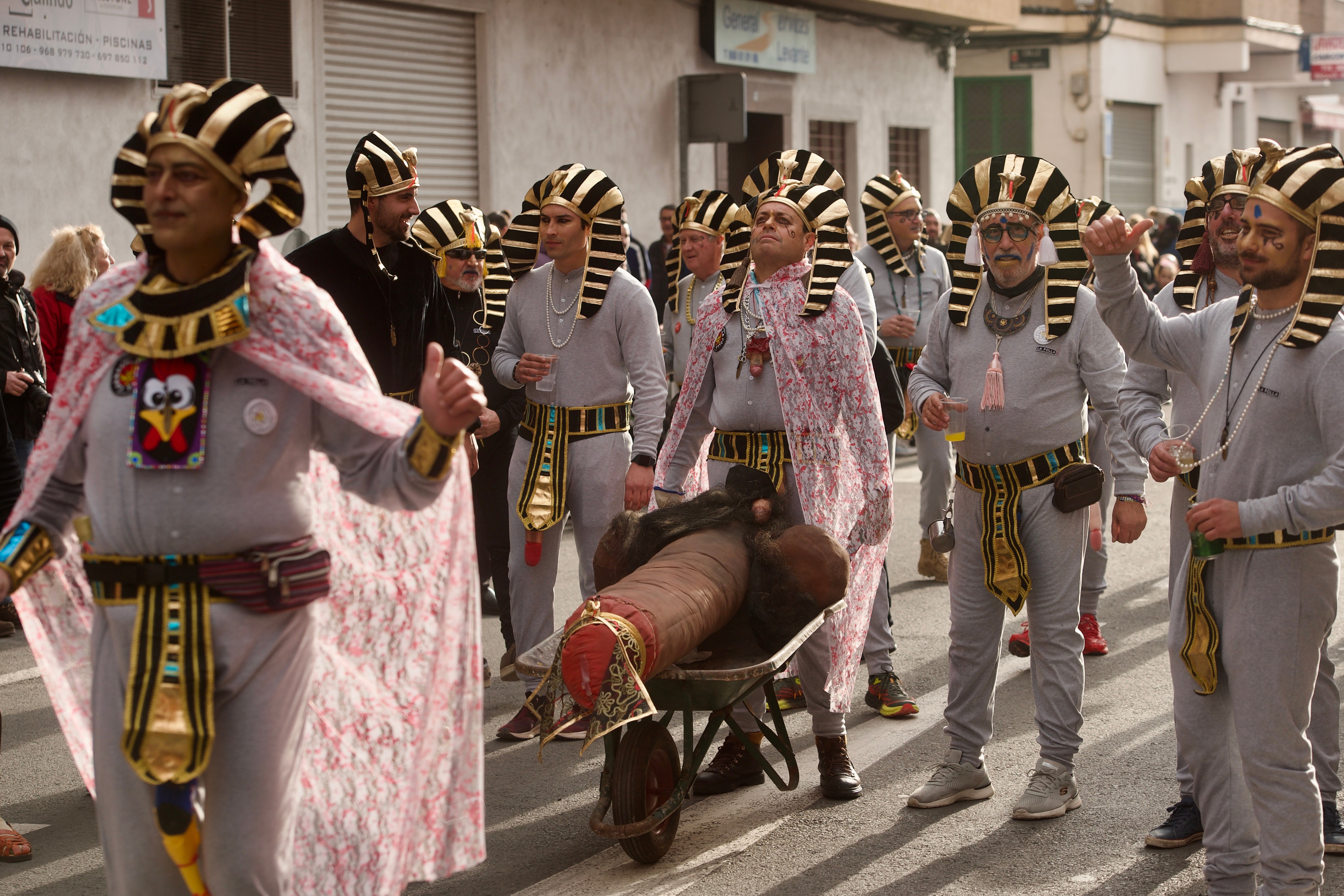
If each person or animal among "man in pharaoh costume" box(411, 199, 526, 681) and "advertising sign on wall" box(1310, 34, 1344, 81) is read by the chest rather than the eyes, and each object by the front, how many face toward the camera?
2

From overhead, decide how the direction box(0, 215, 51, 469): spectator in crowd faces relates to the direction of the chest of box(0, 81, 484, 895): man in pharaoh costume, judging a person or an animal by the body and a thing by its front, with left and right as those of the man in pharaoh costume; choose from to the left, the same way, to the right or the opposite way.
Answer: to the left

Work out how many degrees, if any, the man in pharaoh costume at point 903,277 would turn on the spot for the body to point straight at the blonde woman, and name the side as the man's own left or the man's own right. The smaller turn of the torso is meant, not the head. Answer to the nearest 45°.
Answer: approximately 135° to the man's own right

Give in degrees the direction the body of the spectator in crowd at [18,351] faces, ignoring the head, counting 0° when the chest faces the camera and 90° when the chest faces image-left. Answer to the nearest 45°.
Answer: approximately 315°

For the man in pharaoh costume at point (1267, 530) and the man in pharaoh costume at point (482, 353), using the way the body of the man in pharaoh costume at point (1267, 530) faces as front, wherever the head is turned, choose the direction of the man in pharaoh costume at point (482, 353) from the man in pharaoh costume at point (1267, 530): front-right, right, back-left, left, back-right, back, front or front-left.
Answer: right

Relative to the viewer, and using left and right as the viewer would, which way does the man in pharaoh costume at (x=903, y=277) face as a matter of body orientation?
facing the viewer and to the right of the viewer

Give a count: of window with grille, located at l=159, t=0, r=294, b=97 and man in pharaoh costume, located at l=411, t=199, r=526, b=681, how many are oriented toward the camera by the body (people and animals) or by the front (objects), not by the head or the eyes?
2

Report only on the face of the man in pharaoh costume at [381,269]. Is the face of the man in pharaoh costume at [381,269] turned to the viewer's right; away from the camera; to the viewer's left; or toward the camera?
to the viewer's right

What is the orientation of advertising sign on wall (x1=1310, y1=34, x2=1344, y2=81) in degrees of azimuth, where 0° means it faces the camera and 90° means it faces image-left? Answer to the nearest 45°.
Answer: approximately 0°
